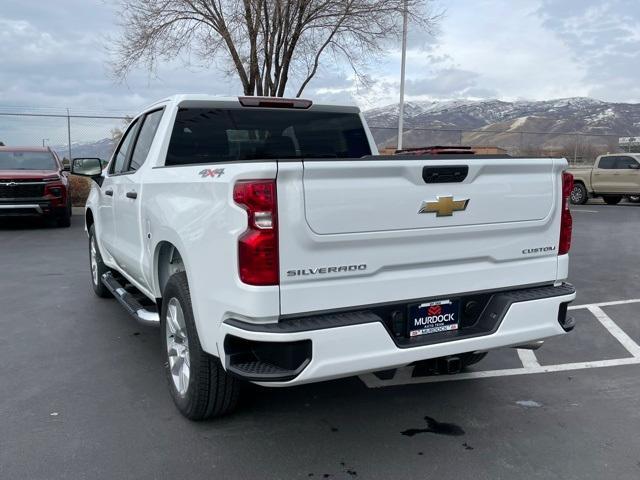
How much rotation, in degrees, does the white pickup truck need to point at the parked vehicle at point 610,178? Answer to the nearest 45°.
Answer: approximately 90° to its right

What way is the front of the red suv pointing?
toward the camera

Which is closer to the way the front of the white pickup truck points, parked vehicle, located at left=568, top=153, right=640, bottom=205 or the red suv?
the red suv

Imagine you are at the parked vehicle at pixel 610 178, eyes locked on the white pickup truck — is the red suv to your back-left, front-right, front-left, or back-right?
front-right

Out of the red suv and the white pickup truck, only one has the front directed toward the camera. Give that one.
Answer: the red suv

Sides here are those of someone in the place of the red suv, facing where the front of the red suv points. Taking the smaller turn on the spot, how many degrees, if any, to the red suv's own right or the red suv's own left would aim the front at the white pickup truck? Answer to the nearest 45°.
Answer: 0° — it already faces it

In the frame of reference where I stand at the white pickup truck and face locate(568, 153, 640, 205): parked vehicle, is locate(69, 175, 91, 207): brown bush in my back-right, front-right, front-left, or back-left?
front-left

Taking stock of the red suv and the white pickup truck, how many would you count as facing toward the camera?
1

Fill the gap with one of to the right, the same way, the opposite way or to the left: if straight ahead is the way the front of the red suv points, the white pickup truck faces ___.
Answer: the opposite way

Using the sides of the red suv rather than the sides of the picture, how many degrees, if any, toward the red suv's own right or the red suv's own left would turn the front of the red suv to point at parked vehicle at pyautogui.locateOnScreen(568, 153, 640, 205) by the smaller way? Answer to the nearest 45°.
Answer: approximately 90° to the red suv's own left

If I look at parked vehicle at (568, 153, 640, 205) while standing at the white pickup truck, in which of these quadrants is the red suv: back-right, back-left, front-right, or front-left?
front-left

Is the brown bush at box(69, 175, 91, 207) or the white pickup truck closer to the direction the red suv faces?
the white pickup truck

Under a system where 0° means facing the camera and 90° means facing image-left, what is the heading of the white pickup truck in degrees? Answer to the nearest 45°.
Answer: approximately 135°
